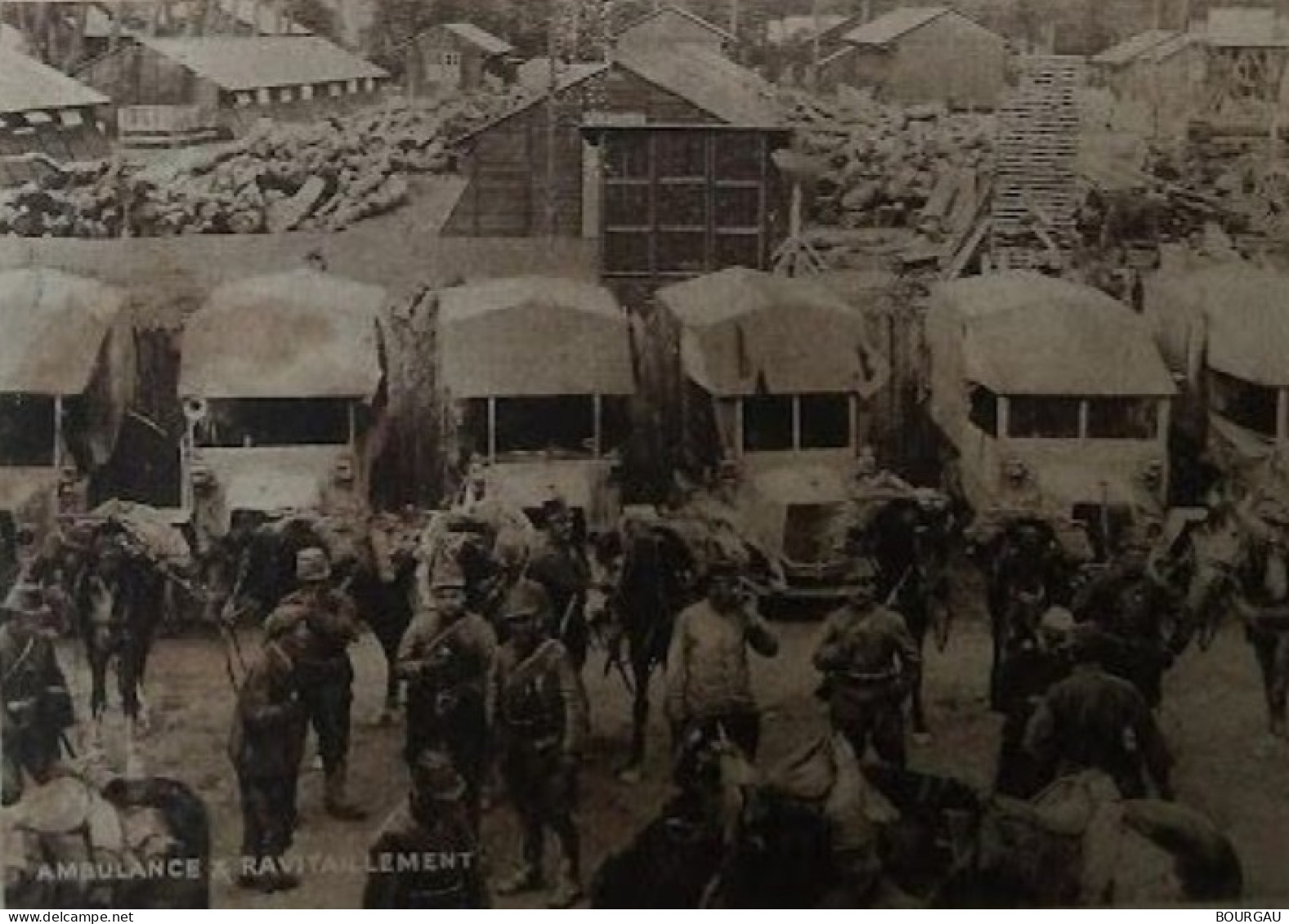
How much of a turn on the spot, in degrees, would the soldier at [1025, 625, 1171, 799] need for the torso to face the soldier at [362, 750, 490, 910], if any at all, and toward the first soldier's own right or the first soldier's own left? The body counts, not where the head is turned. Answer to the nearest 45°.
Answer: approximately 90° to the first soldier's own left

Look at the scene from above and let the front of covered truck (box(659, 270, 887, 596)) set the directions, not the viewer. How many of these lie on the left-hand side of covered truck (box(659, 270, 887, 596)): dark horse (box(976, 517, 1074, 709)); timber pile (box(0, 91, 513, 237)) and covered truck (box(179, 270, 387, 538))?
1

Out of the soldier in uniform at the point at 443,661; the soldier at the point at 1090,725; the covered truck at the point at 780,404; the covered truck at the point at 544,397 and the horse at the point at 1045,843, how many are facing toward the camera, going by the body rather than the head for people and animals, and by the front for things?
3

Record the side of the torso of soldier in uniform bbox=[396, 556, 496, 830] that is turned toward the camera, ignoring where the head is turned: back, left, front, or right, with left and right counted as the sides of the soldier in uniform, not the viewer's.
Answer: front

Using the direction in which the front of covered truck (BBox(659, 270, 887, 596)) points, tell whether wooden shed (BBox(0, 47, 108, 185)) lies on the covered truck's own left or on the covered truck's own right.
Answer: on the covered truck's own right

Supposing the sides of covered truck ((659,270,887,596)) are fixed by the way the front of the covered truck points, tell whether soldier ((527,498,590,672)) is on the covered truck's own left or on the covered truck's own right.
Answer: on the covered truck's own right

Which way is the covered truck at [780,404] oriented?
toward the camera

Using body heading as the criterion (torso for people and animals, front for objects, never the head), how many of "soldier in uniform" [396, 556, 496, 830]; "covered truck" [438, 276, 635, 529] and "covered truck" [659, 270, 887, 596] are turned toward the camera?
3

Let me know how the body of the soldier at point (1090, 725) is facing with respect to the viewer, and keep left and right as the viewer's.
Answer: facing away from the viewer

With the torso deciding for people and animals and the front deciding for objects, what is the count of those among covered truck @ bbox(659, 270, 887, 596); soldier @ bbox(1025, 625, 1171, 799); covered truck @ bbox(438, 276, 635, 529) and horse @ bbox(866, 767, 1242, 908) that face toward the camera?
2

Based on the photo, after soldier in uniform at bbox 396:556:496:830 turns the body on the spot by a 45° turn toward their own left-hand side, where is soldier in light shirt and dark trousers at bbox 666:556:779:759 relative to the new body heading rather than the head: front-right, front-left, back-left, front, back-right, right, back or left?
front-left

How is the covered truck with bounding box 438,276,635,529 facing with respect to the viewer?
toward the camera

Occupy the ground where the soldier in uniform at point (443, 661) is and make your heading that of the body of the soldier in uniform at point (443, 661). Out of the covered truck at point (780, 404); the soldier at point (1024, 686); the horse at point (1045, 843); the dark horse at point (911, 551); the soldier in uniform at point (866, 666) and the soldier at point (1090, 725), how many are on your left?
6

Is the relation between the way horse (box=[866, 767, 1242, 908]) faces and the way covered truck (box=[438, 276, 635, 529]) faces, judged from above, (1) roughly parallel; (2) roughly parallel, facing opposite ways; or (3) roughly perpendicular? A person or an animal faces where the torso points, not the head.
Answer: roughly perpendicular
